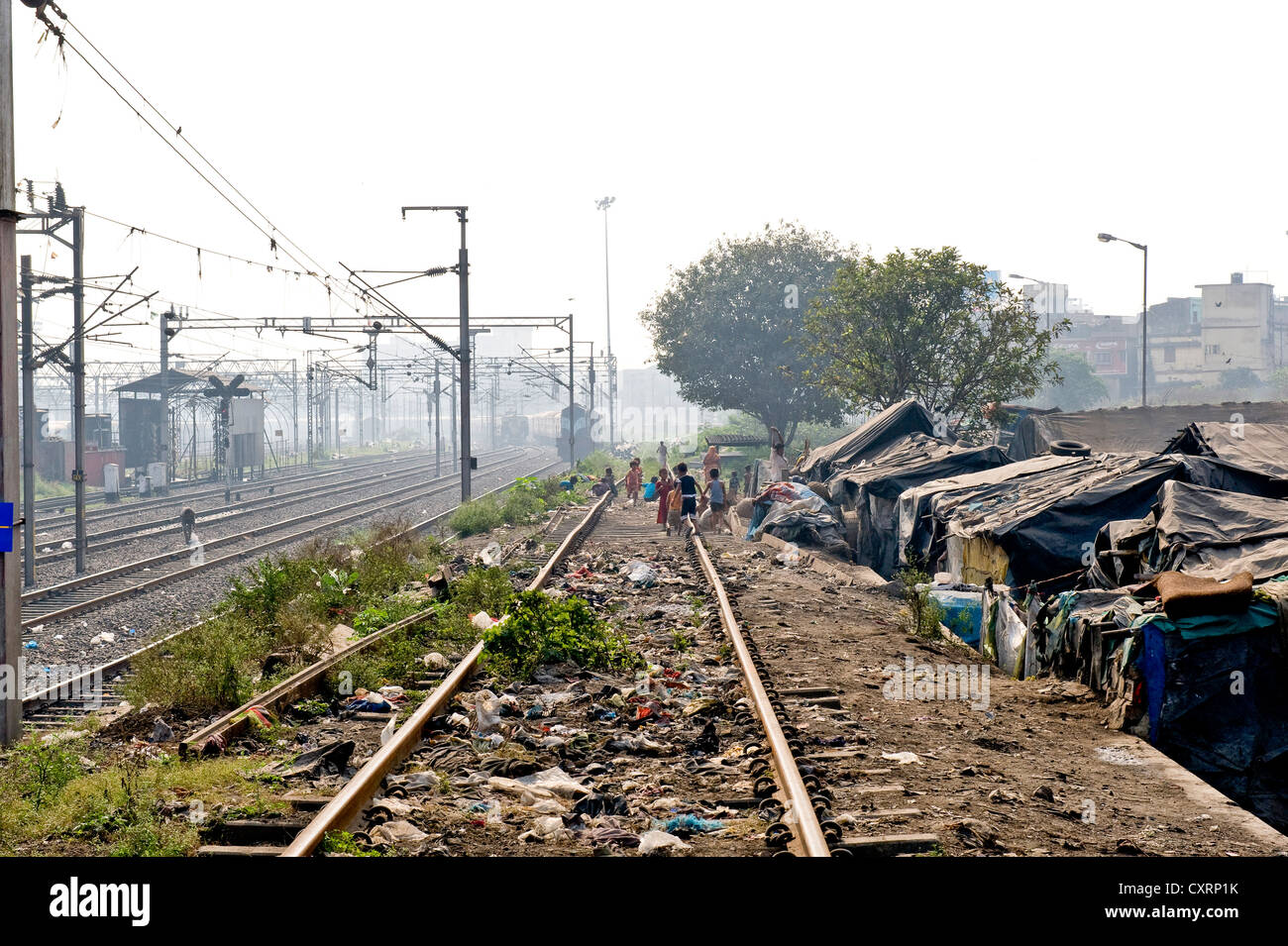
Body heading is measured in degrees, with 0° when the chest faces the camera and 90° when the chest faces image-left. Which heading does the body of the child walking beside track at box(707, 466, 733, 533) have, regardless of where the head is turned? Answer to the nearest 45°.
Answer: approximately 180°

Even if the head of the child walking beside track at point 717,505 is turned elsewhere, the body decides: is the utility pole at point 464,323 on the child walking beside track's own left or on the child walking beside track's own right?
on the child walking beside track's own left

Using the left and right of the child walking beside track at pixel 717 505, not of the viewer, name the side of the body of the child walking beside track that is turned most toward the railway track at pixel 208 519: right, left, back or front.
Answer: left

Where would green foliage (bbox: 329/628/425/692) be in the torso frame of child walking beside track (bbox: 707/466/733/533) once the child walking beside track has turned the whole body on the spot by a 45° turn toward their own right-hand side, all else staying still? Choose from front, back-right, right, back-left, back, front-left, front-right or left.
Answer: back-right

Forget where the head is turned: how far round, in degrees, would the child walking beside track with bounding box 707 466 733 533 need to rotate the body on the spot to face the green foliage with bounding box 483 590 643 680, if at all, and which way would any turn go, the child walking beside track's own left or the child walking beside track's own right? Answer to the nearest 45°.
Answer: approximately 180°

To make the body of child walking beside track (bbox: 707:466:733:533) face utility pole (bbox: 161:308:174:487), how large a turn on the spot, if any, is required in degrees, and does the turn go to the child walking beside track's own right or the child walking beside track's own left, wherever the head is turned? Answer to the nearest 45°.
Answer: approximately 45° to the child walking beside track's own left

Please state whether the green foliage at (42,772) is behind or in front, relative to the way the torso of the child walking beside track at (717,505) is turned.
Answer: behind

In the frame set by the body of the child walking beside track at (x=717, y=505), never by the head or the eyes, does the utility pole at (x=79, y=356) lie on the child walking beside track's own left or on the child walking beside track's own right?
on the child walking beside track's own left

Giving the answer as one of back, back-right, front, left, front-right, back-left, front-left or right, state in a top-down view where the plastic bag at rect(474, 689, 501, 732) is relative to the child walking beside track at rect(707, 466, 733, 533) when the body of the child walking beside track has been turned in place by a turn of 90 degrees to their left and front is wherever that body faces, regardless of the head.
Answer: left

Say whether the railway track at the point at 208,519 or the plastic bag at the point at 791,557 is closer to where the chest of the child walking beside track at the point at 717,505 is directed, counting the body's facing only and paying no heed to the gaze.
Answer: the railway track

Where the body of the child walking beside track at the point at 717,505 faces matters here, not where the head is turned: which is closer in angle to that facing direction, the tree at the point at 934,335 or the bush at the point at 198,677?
the tree

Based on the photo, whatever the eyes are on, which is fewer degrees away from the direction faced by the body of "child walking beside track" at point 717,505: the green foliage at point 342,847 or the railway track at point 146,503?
the railway track
